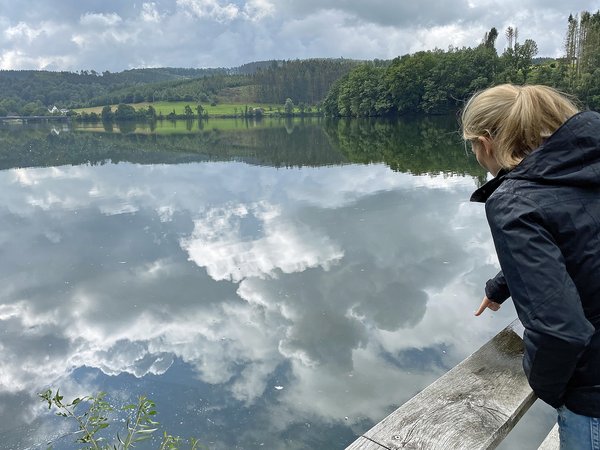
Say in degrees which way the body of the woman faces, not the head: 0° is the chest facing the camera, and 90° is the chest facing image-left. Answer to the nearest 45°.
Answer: approximately 135°

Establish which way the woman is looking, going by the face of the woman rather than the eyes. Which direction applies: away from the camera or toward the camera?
away from the camera

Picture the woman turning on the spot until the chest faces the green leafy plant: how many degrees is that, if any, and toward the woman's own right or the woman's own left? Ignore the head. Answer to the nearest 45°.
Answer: approximately 45° to the woman's own left
